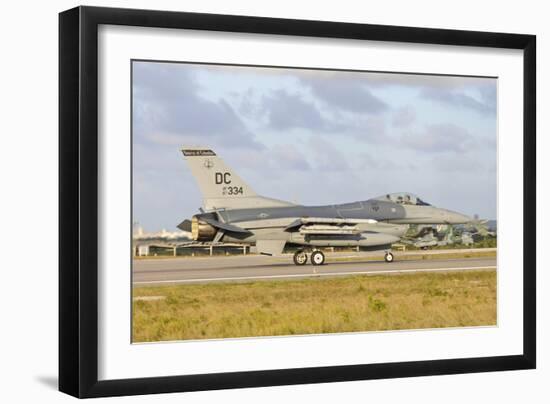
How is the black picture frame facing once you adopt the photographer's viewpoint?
facing the viewer and to the right of the viewer
